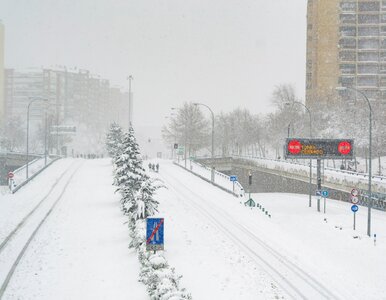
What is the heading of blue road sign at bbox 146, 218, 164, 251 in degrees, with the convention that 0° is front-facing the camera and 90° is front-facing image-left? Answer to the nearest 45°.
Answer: approximately 0°

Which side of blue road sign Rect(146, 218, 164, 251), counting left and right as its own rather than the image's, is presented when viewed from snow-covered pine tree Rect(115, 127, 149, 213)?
back

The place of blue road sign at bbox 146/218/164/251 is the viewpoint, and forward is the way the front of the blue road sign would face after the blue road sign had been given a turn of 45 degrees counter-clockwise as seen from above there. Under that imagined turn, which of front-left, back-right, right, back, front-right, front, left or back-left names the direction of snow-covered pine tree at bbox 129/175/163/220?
back-left
